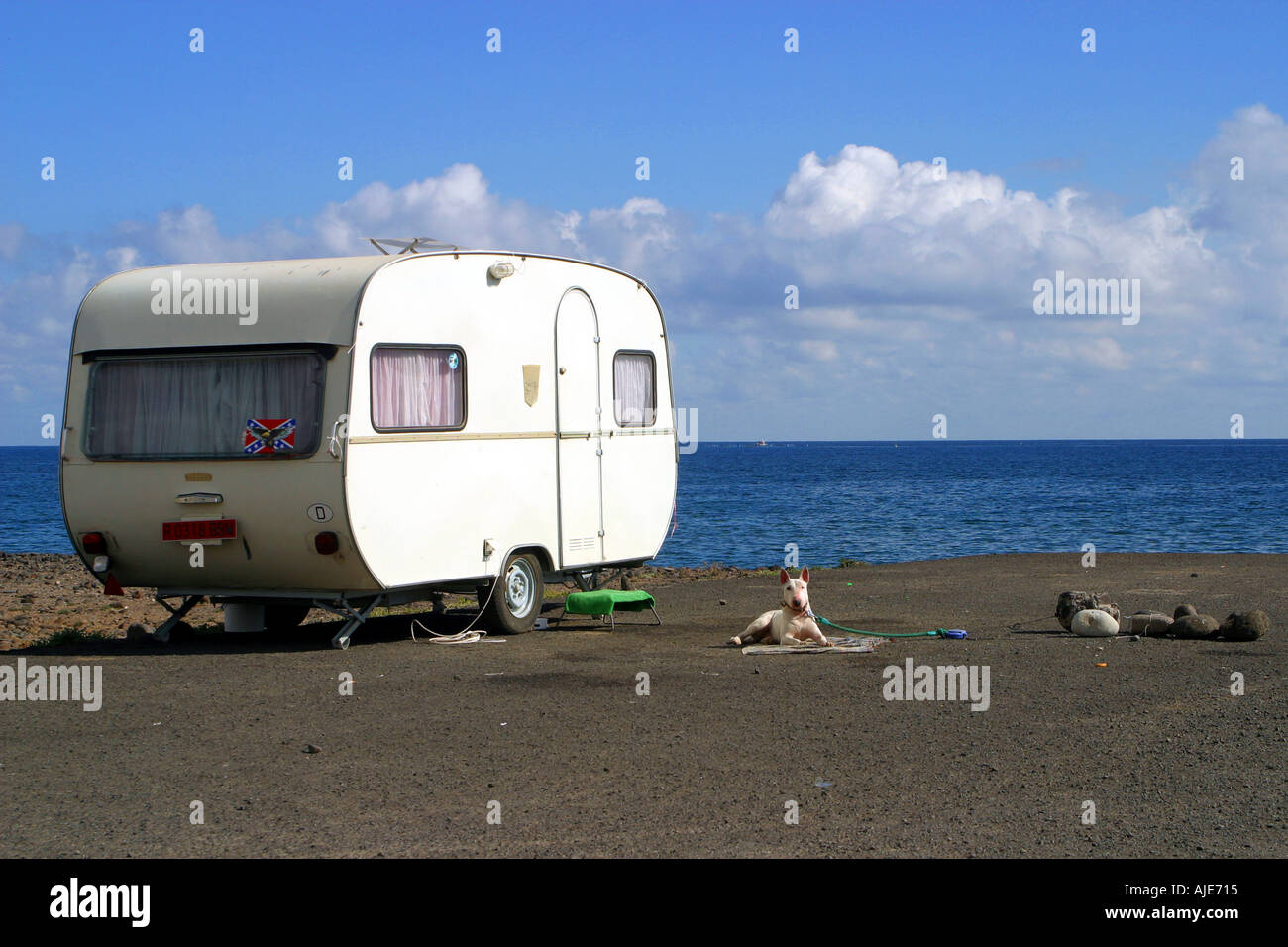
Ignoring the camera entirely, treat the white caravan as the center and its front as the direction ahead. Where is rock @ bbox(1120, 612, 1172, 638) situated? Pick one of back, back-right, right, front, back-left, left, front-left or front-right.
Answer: front-right

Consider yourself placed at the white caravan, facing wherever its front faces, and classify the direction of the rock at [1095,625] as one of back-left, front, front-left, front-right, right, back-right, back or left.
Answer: front-right

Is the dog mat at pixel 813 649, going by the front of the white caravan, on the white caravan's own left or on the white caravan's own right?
on the white caravan's own right

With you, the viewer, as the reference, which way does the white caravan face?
facing away from the viewer and to the right of the viewer

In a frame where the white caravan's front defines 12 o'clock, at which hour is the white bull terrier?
The white bull terrier is roughly at 2 o'clock from the white caravan.
